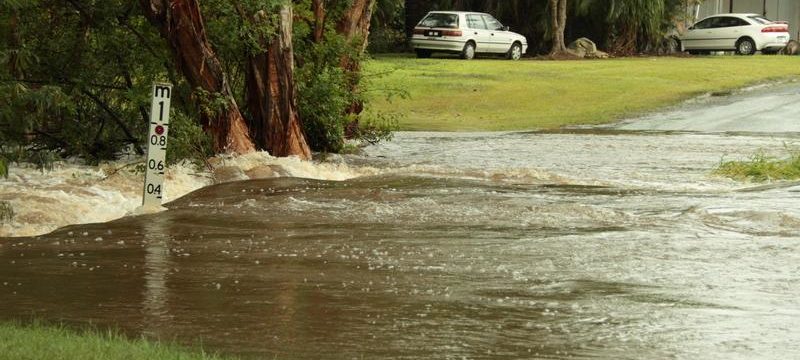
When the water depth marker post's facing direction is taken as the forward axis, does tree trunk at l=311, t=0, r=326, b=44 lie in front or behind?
behind

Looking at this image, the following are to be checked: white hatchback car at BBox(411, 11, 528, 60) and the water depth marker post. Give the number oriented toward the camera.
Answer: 1

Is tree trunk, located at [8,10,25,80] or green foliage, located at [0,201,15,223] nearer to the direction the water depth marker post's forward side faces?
the green foliage

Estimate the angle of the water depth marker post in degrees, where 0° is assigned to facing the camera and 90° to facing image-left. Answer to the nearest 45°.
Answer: approximately 0°

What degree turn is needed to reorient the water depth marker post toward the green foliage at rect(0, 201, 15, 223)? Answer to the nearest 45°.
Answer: approximately 45° to its right

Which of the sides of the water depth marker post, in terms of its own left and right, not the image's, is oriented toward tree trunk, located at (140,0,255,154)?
back
